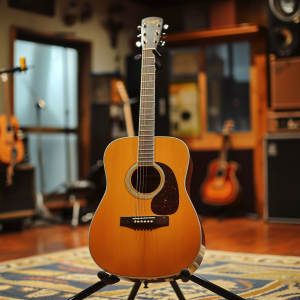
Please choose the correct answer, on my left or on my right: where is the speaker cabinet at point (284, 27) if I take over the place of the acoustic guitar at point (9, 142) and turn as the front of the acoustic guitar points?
on my left

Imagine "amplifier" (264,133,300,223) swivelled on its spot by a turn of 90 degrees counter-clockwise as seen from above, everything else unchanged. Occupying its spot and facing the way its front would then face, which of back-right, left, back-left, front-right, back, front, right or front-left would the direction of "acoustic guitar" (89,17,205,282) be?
right

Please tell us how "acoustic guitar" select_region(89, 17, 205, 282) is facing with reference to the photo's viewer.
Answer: facing the viewer

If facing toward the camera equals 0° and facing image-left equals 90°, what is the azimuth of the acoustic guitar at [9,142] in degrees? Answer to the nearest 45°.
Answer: approximately 0°

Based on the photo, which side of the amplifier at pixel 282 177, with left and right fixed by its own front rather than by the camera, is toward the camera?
front

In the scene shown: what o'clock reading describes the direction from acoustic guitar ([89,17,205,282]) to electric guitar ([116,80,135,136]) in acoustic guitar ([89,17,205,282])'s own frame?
electric guitar ([116,80,135,136]) is roughly at 6 o'clock from acoustic guitar ([89,17,205,282]).

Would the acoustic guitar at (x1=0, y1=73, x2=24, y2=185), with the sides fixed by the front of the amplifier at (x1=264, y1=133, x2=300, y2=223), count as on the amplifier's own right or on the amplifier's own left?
on the amplifier's own right

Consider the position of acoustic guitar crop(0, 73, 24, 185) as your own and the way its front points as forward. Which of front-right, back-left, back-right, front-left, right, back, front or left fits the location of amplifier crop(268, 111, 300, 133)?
left
